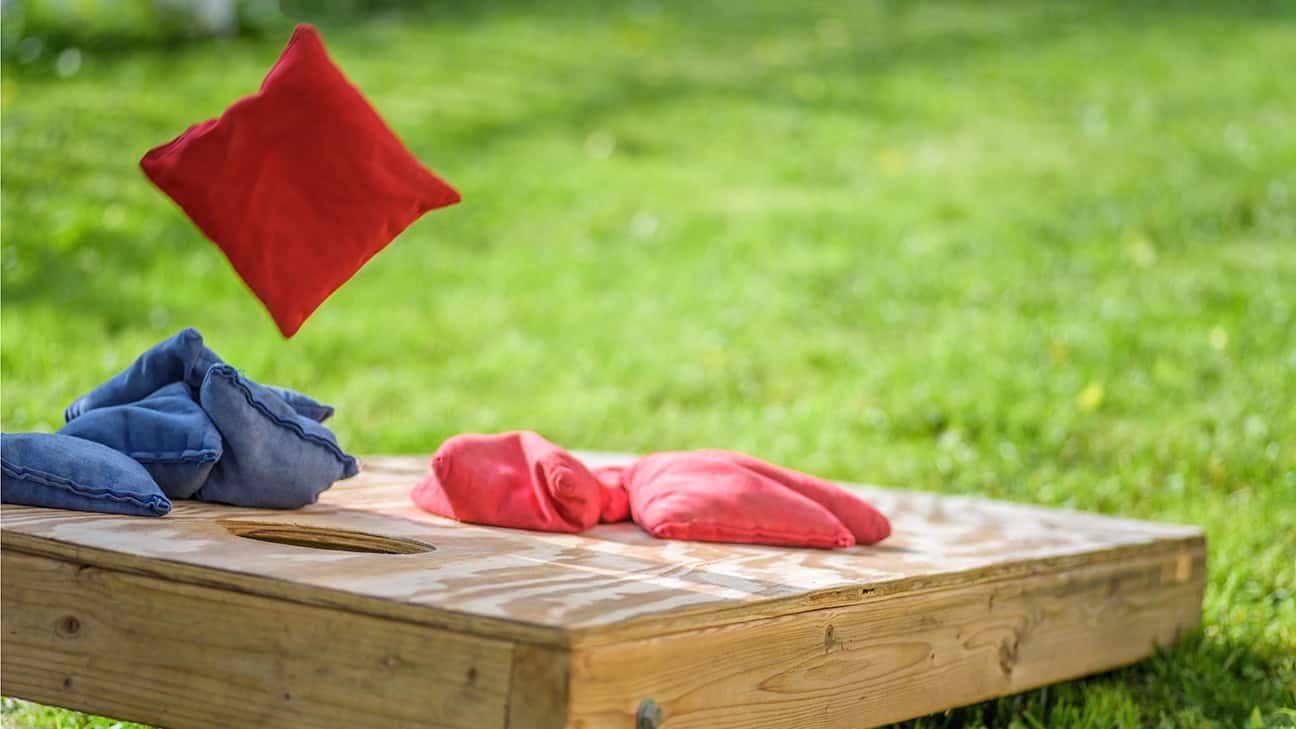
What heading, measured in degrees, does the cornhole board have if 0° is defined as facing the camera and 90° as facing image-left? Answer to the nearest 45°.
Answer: approximately 225°
